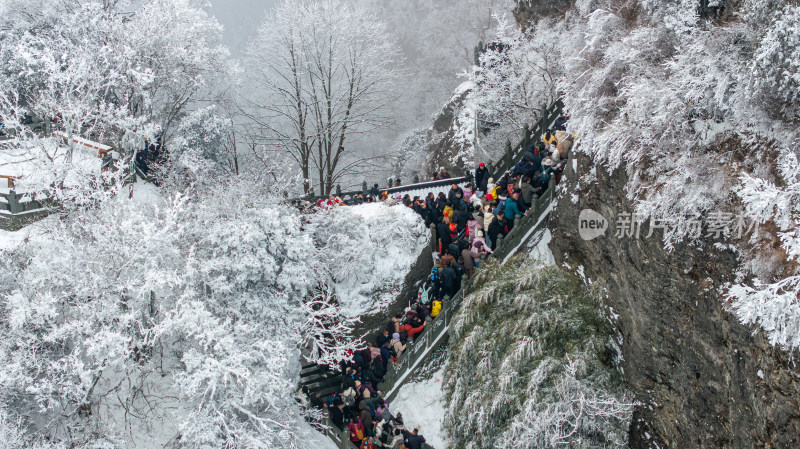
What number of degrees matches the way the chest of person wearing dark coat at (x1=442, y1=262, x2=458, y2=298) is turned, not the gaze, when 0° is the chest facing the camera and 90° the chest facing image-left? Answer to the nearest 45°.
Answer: approximately 225°

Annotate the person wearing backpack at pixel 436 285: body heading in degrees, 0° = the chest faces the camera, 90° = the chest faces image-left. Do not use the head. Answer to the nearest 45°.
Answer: approximately 180°

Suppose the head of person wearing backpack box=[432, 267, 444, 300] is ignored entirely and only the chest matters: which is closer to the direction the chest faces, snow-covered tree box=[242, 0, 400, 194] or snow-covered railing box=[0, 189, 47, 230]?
the snow-covered tree

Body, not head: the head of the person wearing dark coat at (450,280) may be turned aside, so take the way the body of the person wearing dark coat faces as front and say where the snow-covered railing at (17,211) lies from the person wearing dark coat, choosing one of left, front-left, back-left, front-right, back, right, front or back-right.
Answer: back-left

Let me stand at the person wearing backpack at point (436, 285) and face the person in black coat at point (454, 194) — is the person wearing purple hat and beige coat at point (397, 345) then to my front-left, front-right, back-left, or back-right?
back-left
